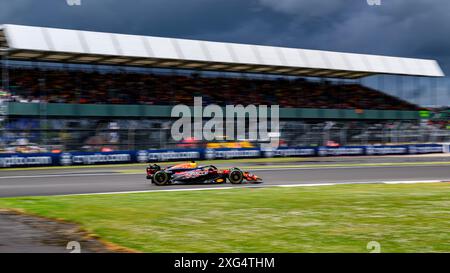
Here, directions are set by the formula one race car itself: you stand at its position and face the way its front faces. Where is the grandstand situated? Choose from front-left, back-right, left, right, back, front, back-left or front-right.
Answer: left

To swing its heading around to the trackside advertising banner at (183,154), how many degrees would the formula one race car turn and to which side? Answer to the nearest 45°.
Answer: approximately 90° to its left

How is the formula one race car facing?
to the viewer's right

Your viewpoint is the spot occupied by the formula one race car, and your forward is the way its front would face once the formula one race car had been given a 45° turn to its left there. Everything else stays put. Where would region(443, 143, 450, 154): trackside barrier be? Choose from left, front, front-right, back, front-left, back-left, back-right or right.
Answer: front
